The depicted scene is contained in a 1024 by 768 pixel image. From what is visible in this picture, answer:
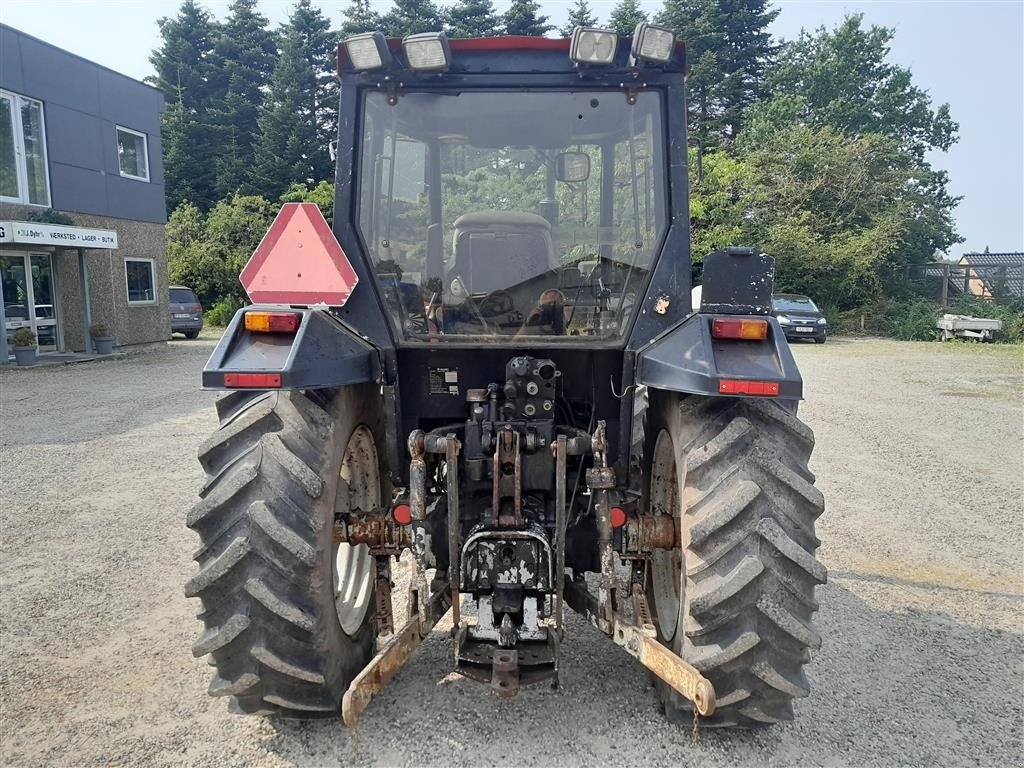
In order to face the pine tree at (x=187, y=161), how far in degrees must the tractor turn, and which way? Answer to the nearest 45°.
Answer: approximately 45° to its left

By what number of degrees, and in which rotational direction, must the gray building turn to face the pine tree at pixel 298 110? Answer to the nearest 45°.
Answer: approximately 90° to its left

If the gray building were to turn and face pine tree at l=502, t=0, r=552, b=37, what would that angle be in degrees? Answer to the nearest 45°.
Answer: approximately 45° to its left

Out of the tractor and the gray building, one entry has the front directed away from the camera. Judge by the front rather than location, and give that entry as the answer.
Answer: the tractor

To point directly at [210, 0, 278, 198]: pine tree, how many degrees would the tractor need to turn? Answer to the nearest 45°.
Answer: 0° — it already faces it

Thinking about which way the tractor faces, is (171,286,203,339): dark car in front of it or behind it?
in front

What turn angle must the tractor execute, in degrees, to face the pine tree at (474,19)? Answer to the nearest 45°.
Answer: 0° — it already faces it

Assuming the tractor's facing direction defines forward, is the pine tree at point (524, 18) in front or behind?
in front

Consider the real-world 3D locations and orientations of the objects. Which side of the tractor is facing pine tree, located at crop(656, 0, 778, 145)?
front

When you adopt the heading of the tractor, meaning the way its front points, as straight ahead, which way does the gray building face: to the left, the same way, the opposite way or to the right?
to the right

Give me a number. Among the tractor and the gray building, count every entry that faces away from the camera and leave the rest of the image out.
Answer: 1

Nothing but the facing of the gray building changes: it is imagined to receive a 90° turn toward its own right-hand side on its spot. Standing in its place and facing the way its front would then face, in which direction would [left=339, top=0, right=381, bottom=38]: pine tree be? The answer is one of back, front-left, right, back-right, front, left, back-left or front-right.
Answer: back

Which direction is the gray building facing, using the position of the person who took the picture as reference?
facing the viewer and to the right of the viewer

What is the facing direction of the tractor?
away from the camera
